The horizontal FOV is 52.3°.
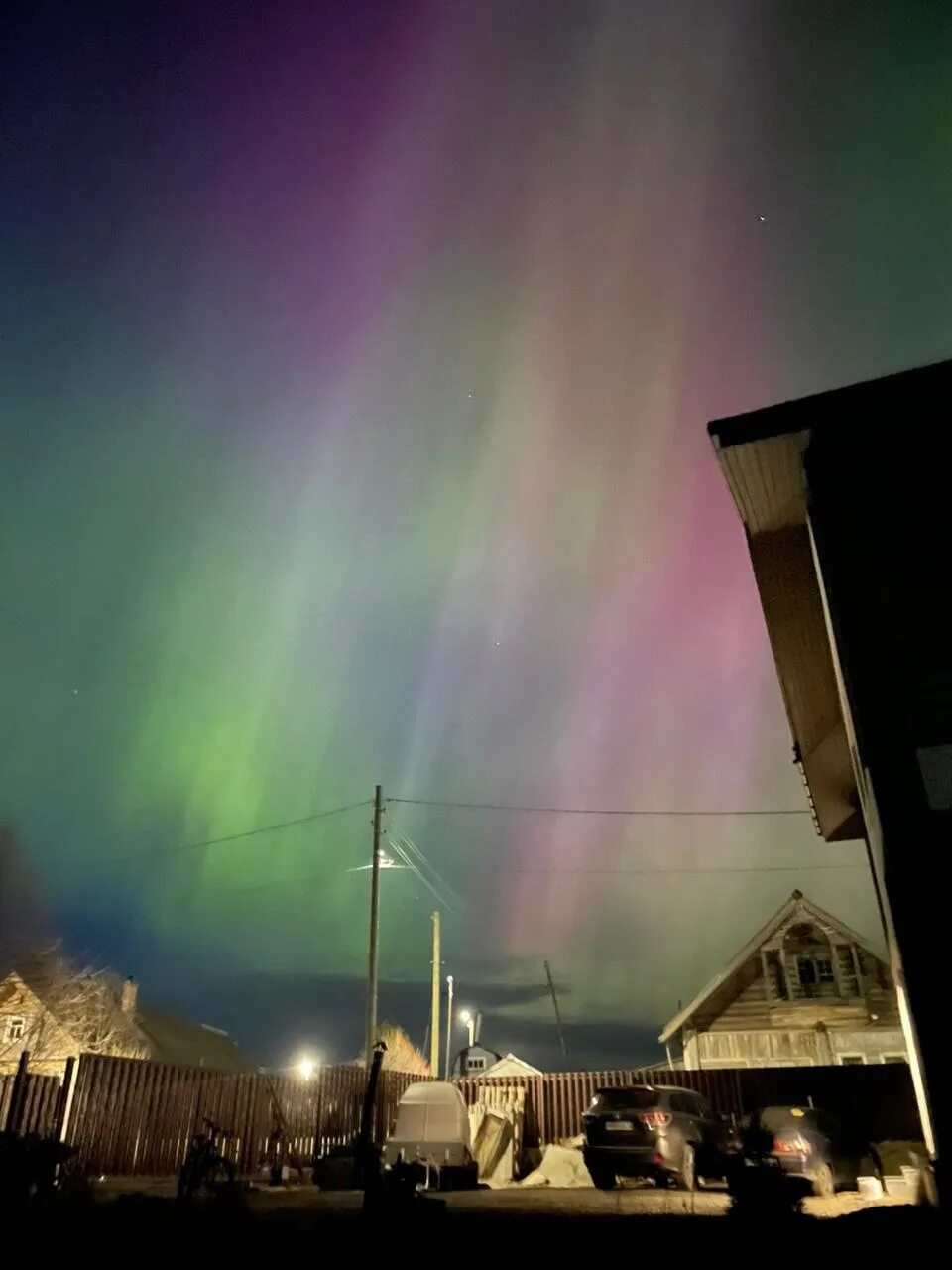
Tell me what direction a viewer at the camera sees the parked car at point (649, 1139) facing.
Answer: facing away from the viewer and to the right of the viewer

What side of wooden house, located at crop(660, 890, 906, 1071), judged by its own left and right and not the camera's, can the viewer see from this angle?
front

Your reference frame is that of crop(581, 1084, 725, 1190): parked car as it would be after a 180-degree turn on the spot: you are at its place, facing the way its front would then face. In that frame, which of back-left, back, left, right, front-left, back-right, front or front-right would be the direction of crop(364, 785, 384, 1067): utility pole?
right

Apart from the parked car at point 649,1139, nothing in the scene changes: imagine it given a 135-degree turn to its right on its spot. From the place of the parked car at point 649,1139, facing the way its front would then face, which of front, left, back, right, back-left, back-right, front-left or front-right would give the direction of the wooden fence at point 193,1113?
right

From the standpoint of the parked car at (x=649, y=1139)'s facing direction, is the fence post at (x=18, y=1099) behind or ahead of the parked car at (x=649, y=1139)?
behind

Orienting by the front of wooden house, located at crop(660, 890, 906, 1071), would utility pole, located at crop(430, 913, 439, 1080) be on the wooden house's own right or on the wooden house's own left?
on the wooden house's own right

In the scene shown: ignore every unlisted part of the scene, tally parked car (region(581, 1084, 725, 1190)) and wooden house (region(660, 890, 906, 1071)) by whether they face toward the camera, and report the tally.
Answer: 1

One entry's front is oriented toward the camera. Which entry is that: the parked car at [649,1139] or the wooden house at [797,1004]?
the wooden house

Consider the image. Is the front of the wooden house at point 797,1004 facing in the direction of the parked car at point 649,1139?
yes

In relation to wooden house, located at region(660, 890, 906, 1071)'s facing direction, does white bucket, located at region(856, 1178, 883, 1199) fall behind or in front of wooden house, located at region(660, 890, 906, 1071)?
in front

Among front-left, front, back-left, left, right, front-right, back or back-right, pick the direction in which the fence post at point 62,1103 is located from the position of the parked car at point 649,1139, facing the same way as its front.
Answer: back-left

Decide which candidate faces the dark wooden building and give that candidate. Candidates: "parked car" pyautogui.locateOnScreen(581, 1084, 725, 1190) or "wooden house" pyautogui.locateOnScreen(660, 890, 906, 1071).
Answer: the wooden house

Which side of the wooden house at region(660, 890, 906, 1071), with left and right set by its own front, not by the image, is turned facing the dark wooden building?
front

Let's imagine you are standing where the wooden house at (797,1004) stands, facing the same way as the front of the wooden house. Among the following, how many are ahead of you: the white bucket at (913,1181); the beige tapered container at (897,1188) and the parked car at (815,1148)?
3
